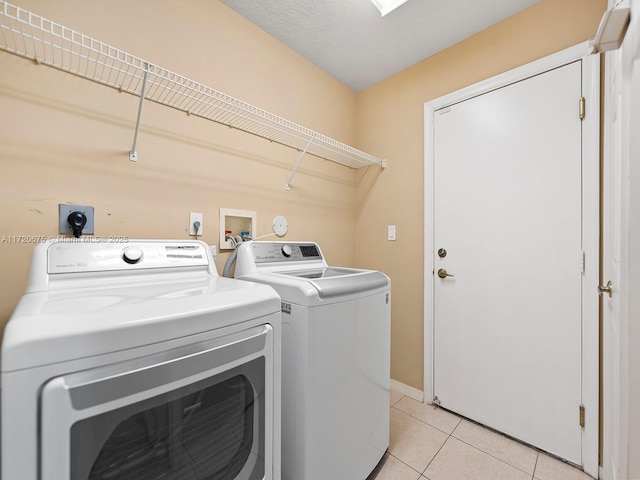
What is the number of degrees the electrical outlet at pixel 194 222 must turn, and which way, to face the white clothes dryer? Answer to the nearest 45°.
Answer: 0° — it already faces it

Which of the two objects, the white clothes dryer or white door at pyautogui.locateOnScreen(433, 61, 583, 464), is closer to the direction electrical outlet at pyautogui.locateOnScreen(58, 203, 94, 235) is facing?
the white clothes dryer

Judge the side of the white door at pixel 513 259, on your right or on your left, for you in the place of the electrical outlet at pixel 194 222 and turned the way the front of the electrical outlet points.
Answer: on your left

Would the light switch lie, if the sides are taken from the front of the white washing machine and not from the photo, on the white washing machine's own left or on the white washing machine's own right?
on the white washing machine's own left

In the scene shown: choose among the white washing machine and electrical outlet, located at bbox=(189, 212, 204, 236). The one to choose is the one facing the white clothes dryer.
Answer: the electrical outlet

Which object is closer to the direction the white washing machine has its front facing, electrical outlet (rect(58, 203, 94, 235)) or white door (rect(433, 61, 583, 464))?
the white door

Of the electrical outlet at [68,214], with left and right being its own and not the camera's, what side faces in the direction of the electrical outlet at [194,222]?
left

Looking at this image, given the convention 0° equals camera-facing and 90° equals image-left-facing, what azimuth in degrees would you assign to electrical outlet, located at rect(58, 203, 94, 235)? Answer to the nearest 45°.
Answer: approximately 0°

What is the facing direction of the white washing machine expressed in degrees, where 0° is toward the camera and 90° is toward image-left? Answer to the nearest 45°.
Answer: approximately 315°

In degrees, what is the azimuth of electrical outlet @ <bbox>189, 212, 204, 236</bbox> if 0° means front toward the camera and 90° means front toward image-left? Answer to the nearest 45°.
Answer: approximately 0°

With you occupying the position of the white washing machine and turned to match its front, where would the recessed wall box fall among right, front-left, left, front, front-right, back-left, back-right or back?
back

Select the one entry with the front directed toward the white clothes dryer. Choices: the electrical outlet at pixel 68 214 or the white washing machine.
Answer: the electrical outlet
